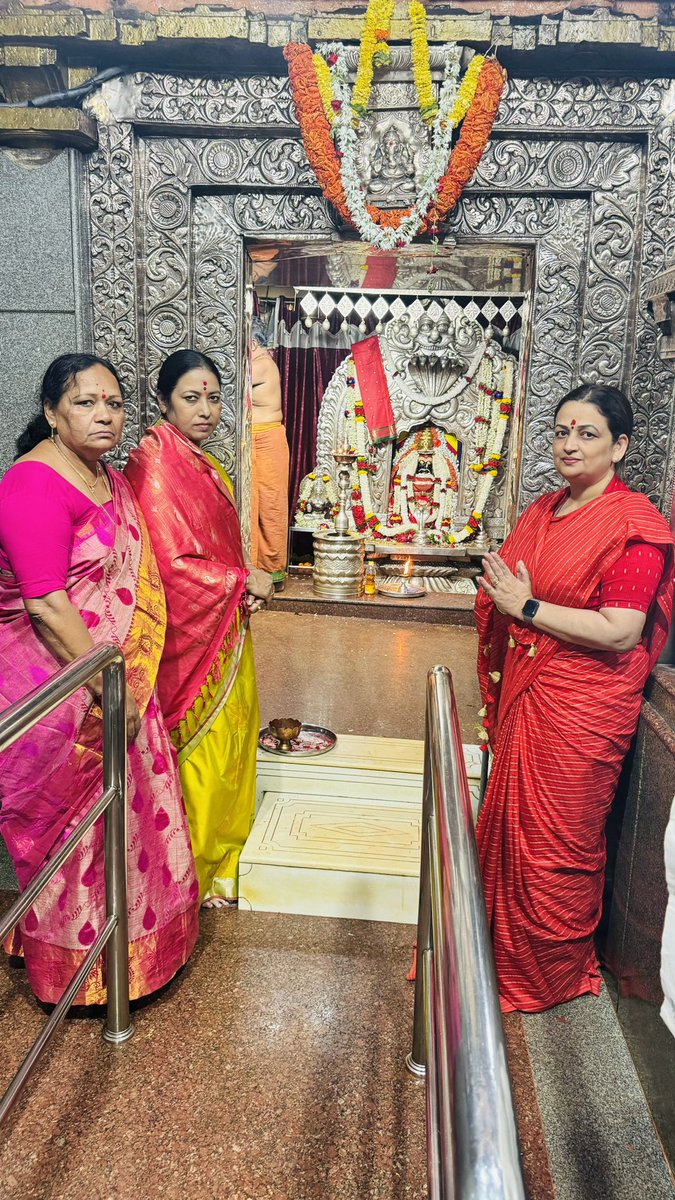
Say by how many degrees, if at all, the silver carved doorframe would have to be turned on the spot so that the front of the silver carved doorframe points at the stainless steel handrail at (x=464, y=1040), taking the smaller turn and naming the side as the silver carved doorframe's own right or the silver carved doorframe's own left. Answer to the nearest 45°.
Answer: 0° — it already faces it

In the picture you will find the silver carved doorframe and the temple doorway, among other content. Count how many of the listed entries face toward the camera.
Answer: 2

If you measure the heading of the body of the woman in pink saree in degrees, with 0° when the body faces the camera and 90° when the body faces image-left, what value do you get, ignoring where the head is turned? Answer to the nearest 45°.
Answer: approximately 315°

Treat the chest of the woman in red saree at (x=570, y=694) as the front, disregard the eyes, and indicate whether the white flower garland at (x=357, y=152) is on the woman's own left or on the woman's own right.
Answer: on the woman's own right

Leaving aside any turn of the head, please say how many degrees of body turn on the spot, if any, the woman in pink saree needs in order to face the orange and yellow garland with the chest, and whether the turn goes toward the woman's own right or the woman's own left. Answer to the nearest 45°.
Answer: approximately 90° to the woman's own left

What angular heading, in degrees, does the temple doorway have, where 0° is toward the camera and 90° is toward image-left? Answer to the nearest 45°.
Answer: approximately 0°

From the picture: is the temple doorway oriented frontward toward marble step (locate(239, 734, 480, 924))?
yes

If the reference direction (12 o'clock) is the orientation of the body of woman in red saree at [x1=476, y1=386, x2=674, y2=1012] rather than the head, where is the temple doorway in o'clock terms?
The temple doorway is roughly at 4 o'clock from the woman in red saree.
